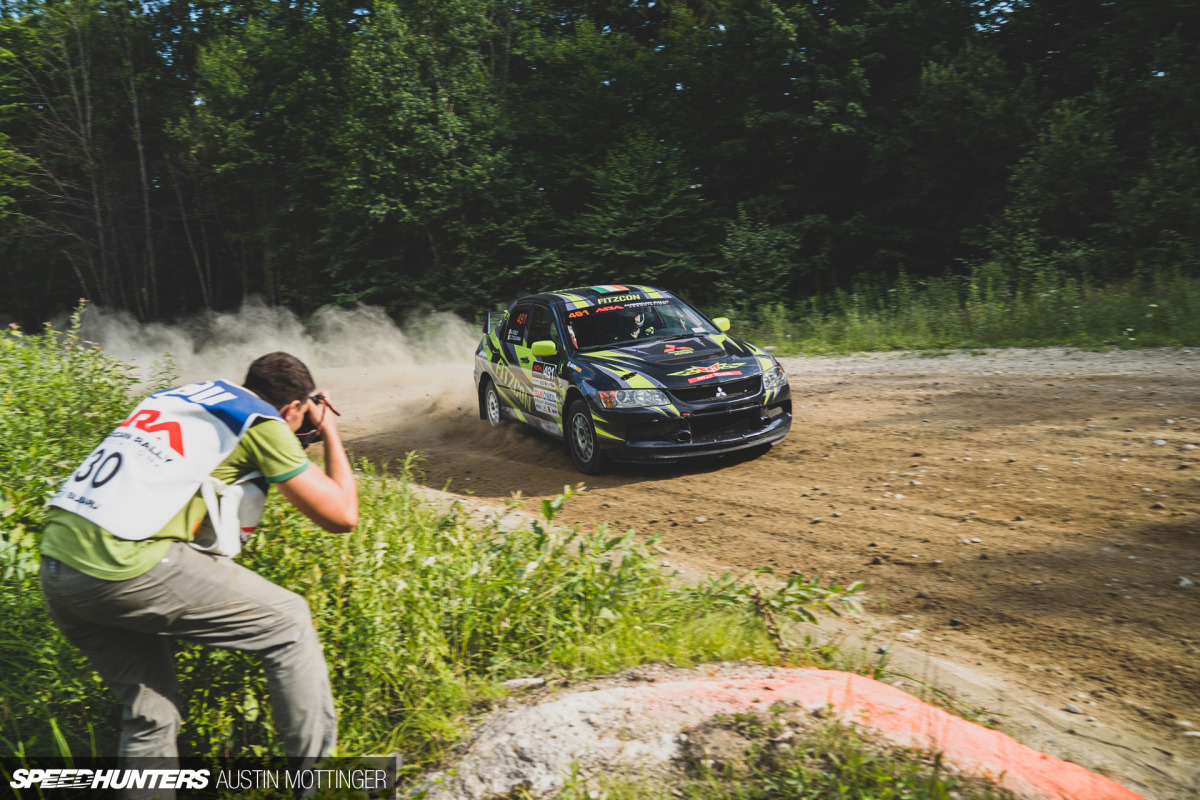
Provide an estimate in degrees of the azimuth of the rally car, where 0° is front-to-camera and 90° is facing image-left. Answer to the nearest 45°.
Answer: approximately 315°

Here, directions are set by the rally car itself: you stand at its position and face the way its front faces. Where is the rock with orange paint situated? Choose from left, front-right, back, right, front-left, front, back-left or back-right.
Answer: front-right

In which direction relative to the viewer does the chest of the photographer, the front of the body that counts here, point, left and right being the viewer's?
facing away from the viewer and to the right of the viewer

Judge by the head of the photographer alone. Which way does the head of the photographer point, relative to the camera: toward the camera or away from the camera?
away from the camera

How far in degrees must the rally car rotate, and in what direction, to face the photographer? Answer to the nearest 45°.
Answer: approximately 45° to its right

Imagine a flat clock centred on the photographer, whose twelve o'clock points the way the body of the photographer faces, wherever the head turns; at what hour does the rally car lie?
The rally car is roughly at 12 o'clock from the photographer.

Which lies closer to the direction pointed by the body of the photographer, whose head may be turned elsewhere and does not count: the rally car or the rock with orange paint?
the rally car

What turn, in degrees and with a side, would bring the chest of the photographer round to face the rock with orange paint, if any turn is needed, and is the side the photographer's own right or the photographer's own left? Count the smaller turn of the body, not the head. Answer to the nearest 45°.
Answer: approximately 45° to the photographer's own right
